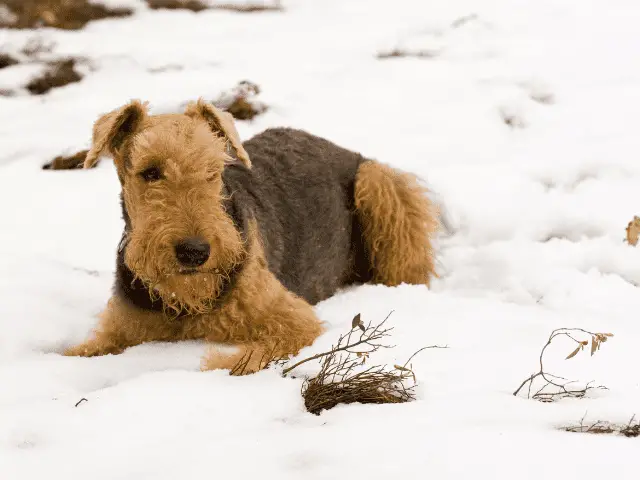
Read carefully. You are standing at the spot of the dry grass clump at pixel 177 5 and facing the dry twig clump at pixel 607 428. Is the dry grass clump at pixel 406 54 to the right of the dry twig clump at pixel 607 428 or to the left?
left

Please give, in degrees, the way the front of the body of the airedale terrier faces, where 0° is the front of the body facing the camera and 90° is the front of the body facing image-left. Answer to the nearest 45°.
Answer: approximately 45°
